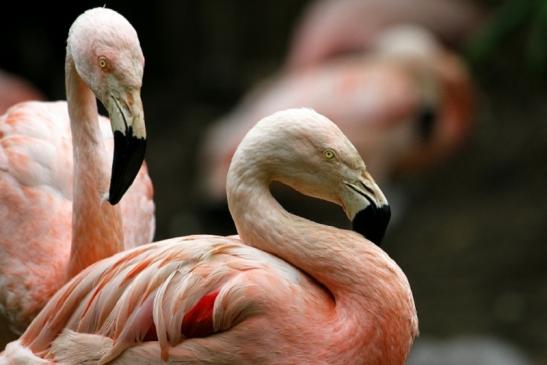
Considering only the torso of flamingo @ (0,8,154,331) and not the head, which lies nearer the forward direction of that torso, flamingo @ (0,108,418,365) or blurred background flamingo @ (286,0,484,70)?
the flamingo

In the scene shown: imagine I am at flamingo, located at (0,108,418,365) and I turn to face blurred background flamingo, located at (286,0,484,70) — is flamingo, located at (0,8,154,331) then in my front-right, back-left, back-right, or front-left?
front-left

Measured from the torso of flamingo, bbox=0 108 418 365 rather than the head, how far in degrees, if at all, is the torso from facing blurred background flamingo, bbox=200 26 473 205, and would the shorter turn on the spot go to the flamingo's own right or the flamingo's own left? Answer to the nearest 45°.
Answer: approximately 90° to the flamingo's own left

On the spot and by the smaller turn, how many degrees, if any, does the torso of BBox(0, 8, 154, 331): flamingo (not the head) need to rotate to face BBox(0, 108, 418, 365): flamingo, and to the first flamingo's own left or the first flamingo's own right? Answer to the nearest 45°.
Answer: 0° — it already faces it

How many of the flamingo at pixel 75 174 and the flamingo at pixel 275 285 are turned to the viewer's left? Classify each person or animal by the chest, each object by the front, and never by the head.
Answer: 0

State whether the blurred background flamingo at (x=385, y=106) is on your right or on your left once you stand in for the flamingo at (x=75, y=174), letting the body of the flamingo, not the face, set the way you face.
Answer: on your left

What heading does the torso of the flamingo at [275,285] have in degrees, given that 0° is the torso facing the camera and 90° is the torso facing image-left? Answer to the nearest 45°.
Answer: approximately 270°
